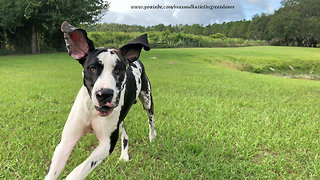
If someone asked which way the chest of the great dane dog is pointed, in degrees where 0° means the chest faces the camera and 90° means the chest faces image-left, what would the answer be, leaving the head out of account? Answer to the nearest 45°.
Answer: approximately 45°
